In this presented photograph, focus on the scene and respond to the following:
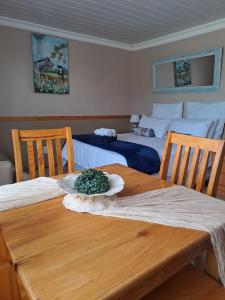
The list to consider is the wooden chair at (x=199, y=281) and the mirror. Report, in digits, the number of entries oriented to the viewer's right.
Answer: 0

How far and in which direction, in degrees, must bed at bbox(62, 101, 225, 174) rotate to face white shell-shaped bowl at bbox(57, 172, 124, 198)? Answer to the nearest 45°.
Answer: approximately 45° to its left

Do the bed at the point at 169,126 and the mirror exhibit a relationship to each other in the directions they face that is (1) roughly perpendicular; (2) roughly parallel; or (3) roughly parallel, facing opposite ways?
roughly parallel

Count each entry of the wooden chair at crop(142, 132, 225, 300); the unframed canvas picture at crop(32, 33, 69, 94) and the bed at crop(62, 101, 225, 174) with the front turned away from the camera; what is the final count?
0

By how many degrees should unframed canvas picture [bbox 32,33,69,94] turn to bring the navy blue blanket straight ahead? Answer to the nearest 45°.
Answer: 0° — it already faces it

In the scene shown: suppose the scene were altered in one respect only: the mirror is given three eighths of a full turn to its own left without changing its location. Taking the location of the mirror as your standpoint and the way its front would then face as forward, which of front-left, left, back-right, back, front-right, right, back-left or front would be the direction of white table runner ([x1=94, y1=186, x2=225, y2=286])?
right

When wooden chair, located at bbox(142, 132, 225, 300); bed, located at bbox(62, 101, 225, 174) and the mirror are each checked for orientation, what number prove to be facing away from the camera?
0

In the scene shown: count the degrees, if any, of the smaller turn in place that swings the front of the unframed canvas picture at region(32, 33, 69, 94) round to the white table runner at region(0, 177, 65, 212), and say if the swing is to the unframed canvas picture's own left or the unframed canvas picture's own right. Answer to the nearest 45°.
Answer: approximately 45° to the unframed canvas picture's own right

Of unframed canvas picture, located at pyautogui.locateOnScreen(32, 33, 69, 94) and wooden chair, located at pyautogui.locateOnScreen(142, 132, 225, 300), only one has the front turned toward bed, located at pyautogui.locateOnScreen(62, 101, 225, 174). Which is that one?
the unframed canvas picture

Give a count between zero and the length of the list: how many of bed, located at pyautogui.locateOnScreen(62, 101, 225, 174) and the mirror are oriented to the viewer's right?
0

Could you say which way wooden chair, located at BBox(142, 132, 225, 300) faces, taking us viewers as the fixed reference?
facing the viewer and to the left of the viewer

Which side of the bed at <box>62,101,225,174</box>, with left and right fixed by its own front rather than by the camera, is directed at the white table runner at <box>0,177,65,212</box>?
front

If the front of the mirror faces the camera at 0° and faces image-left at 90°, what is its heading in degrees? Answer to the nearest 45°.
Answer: approximately 45°

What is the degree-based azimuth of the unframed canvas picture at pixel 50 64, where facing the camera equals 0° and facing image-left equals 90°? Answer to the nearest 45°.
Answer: approximately 315°
